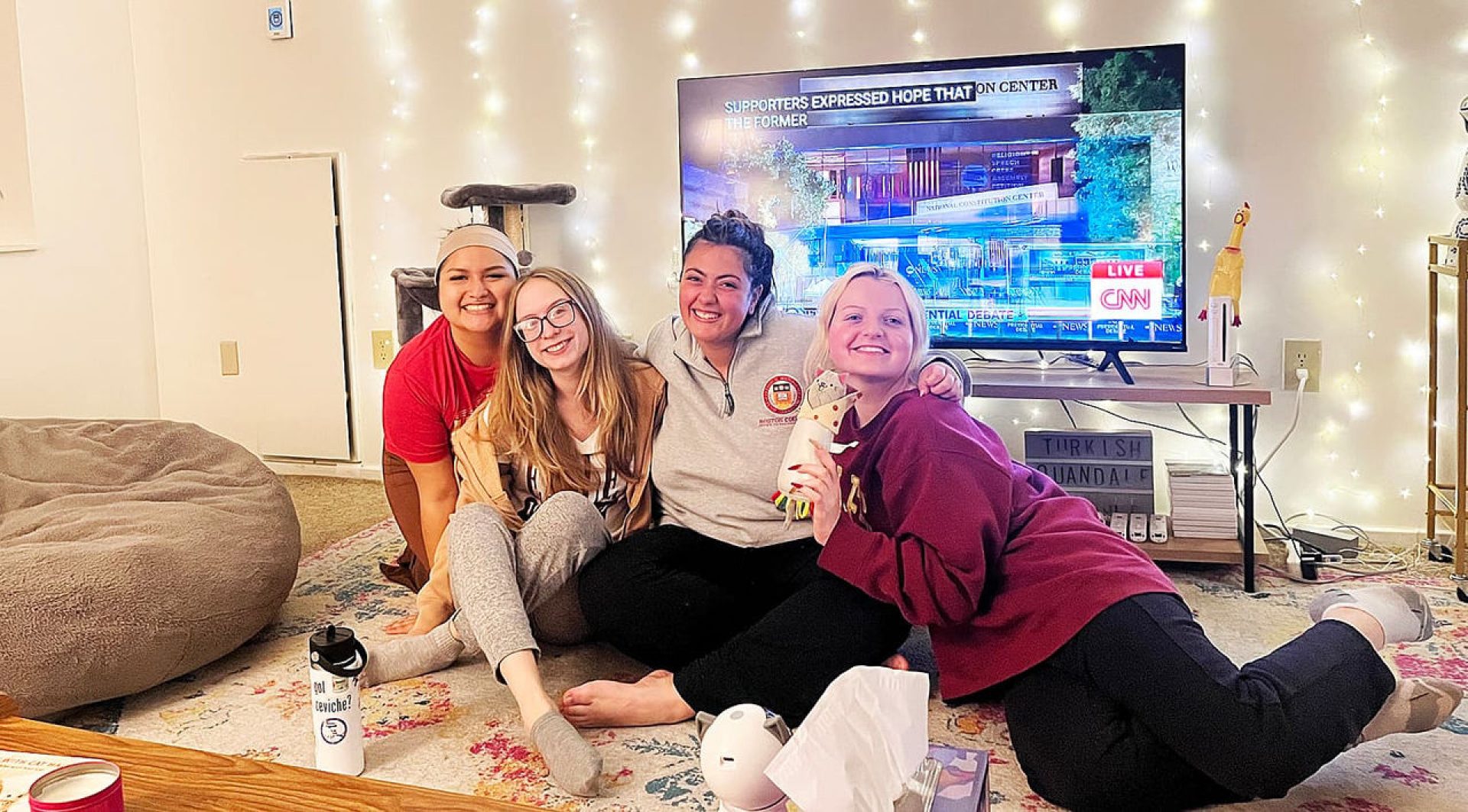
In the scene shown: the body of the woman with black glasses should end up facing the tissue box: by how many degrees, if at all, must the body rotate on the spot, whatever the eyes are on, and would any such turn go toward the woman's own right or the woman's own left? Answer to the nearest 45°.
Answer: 0° — they already face it

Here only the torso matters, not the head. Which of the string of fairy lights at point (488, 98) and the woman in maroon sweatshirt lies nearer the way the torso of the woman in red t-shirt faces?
the woman in maroon sweatshirt

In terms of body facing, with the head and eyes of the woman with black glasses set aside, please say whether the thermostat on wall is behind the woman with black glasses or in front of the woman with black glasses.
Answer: behind

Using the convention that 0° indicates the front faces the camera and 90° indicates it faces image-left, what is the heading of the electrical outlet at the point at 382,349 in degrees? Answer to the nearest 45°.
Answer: approximately 0°

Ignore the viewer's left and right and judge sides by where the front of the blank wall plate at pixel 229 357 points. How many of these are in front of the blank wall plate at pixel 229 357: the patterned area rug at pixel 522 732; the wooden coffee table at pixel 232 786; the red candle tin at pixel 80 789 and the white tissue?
4

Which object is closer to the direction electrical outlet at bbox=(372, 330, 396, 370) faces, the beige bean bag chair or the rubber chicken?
the beige bean bag chair

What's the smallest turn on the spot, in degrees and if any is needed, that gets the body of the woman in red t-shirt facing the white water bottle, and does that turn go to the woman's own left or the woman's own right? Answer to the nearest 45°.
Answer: approximately 45° to the woman's own right

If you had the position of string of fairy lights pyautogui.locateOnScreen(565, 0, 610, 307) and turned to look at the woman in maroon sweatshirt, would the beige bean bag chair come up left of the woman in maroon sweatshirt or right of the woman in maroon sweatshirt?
right

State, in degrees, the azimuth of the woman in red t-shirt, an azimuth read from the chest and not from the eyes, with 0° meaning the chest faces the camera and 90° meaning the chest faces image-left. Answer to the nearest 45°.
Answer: approximately 315°
